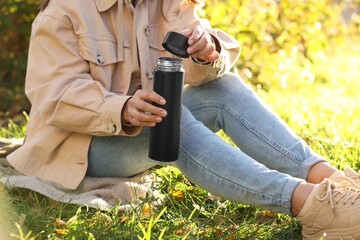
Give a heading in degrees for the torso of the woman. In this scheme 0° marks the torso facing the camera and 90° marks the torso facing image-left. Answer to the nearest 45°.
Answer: approximately 315°
